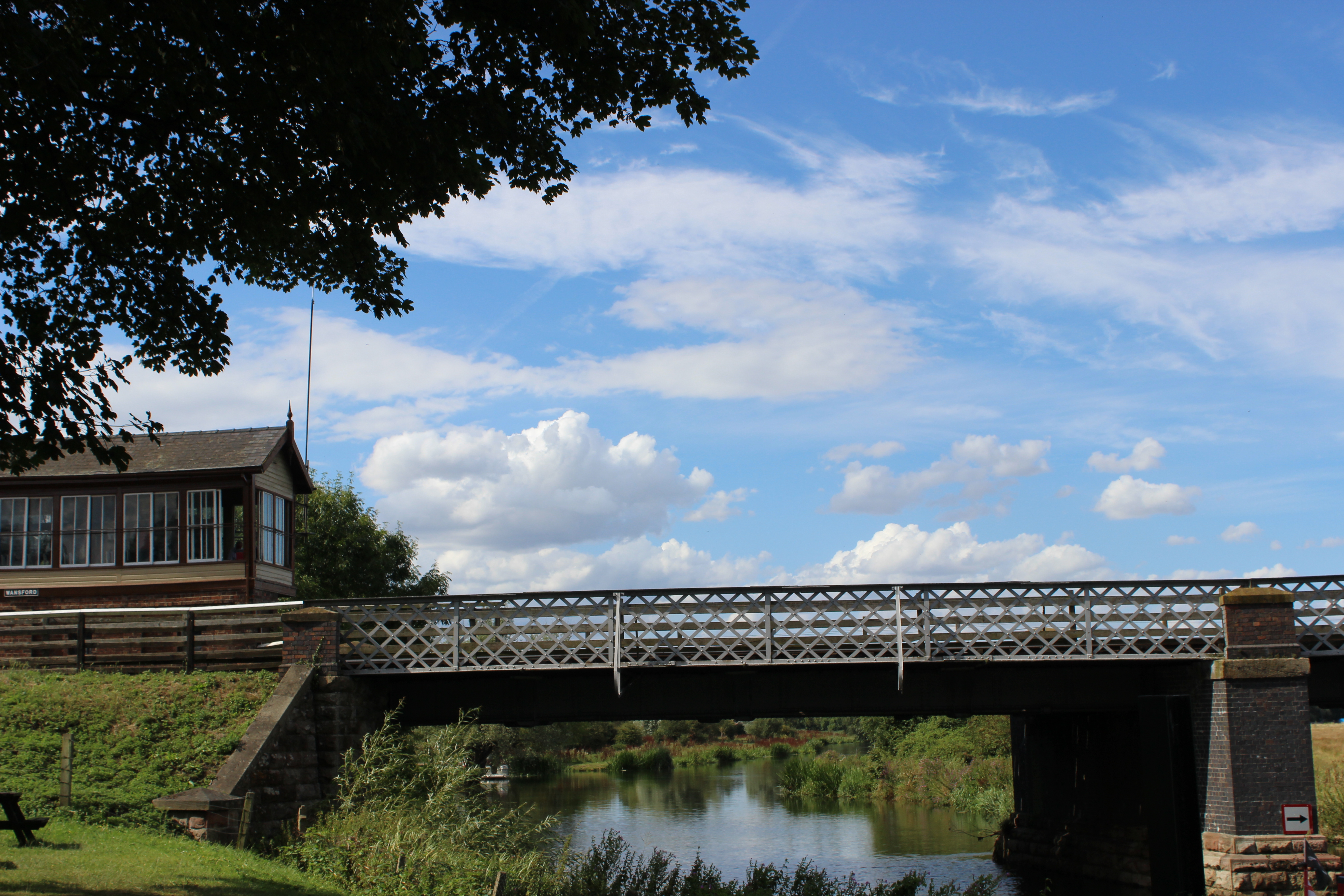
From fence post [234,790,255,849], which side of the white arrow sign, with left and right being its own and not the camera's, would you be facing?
right

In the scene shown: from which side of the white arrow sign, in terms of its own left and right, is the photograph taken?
front

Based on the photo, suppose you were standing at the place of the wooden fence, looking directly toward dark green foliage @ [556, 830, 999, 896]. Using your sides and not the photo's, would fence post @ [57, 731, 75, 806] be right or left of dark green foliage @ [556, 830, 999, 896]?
right

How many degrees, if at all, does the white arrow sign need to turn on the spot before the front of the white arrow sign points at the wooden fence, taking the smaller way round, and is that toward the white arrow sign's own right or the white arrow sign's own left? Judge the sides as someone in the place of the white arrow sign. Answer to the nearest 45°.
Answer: approximately 90° to the white arrow sign's own right

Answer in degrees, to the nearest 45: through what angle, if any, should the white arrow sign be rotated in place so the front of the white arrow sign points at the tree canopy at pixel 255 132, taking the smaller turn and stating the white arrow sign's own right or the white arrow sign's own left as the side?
approximately 45° to the white arrow sign's own right

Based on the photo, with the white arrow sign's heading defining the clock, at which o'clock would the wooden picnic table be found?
The wooden picnic table is roughly at 2 o'clock from the white arrow sign.

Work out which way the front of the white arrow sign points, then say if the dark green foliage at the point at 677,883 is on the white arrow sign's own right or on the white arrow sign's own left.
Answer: on the white arrow sign's own right
